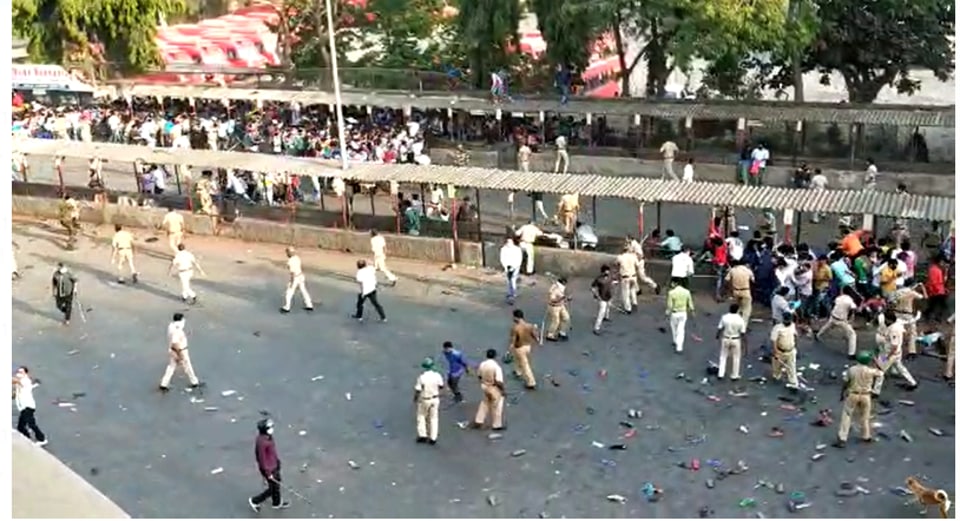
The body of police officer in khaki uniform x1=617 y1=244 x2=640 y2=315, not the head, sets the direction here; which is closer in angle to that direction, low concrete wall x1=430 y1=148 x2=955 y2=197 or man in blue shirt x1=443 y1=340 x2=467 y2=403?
the low concrete wall

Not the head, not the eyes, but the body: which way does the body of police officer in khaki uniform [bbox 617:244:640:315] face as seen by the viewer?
away from the camera

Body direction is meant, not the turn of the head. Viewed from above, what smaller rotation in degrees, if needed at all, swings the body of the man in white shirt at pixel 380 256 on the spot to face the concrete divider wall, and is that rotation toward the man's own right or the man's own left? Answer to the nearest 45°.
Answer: approximately 45° to the man's own right

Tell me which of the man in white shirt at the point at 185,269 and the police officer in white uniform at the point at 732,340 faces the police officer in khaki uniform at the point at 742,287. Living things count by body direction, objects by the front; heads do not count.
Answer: the police officer in white uniform at the point at 732,340

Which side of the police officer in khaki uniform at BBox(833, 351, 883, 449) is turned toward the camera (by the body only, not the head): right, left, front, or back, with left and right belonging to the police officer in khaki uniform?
back

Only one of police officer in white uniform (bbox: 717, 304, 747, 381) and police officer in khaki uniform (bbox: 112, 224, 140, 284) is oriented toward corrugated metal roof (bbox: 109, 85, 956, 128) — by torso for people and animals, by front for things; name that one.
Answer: police officer in white uniform (bbox: 717, 304, 747, 381)
